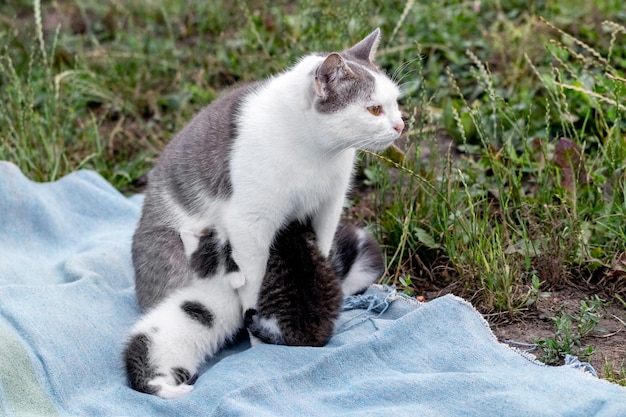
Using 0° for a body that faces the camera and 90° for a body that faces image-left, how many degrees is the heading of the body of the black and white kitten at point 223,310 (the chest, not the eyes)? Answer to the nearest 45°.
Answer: approximately 225°

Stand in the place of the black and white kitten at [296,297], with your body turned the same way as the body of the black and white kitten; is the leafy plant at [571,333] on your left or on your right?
on your right

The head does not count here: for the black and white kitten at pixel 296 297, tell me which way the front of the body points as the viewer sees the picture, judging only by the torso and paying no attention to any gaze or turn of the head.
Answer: away from the camera
